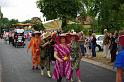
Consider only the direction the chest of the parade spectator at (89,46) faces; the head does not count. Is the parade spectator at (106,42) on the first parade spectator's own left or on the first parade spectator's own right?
on the first parade spectator's own left

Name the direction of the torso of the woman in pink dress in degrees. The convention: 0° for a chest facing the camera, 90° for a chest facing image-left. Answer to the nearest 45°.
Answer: approximately 0°

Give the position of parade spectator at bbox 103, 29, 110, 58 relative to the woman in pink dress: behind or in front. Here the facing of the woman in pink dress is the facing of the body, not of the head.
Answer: behind

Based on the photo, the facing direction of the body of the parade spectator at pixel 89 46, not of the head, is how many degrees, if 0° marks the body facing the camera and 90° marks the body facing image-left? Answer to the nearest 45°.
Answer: approximately 45°
